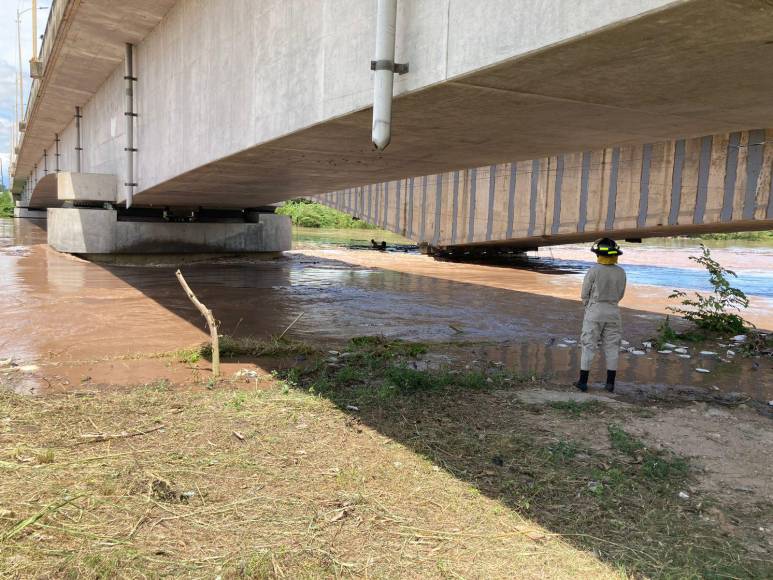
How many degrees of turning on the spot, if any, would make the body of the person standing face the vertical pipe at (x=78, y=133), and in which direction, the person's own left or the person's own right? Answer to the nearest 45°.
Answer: approximately 45° to the person's own left

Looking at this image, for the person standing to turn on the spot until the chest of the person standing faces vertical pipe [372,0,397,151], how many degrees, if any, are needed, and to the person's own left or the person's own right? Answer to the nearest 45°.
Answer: approximately 135° to the person's own left

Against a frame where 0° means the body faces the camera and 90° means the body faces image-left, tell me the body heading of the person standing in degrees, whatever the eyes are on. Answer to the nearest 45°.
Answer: approximately 180°

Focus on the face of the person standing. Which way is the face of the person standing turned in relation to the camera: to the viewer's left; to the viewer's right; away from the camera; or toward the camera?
away from the camera
